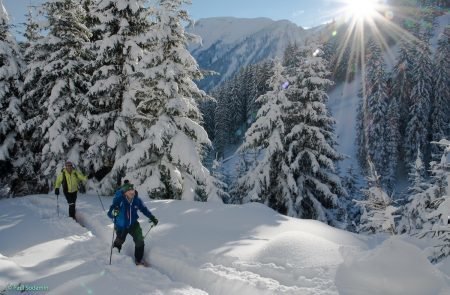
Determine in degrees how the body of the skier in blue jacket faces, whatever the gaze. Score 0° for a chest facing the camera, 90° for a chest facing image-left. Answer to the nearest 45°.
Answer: approximately 315°

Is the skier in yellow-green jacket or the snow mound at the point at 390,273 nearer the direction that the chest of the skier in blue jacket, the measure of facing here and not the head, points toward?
the snow mound

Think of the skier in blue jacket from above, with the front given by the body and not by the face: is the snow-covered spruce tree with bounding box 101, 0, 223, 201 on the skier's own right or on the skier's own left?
on the skier's own left

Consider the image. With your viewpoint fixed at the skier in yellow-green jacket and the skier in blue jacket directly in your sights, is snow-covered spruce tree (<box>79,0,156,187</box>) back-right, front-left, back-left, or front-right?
back-left

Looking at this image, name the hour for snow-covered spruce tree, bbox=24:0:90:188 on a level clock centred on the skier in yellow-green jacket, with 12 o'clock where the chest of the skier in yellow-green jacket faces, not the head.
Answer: The snow-covered spruce tree is roughly at 6 o'clock from the skier in yellow-green jacket.

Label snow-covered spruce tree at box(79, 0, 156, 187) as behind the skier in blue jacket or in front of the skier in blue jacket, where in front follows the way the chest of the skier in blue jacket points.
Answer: behind

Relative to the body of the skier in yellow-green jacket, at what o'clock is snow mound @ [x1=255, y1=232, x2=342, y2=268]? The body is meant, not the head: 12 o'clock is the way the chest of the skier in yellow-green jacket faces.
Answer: The snow mound is roughly at 11 o'clock from the skier in yellow-green jacket.
